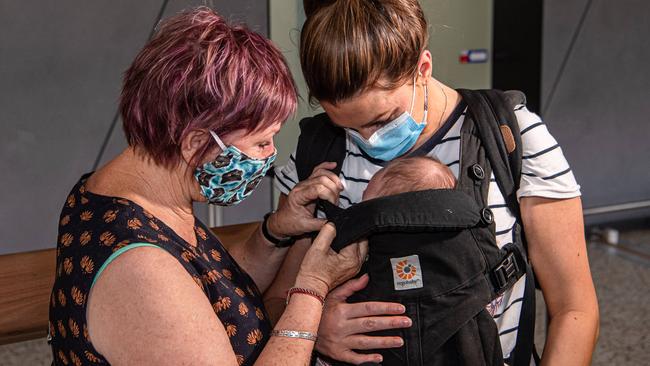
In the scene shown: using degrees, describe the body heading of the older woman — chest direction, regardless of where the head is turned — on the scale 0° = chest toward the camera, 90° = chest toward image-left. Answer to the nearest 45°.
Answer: approximately 270°

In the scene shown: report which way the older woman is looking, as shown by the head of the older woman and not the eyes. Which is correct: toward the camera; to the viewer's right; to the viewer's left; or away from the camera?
to the viewer's right

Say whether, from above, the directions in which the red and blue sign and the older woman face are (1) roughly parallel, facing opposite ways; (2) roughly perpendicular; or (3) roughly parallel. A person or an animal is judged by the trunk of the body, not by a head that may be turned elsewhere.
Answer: roughly perpendicular

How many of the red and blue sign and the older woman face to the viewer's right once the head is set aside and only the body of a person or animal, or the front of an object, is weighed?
1

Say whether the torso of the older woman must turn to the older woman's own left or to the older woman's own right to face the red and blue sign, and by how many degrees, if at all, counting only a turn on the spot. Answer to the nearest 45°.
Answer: approximately 45° to the older woman's own left

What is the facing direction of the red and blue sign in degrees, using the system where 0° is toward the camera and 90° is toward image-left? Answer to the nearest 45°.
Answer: approximately 0°

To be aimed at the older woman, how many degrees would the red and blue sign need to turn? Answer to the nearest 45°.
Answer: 0° — it already faces them
